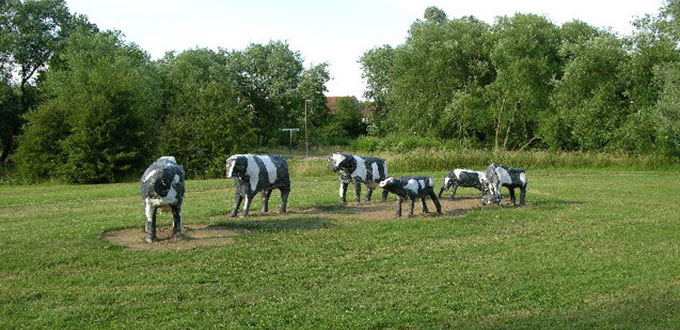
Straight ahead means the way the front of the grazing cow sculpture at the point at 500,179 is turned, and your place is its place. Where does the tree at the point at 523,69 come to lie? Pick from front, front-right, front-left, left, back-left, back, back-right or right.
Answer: back-right

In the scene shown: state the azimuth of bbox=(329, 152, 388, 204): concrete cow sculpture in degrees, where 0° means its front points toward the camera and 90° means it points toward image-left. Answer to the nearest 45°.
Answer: approximately 45°

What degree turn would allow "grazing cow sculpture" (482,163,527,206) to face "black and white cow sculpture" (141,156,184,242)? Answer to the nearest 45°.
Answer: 0° — it already faces it

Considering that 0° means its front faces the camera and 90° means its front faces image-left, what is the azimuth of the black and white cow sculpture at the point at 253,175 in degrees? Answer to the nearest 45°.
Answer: approximately 45°
